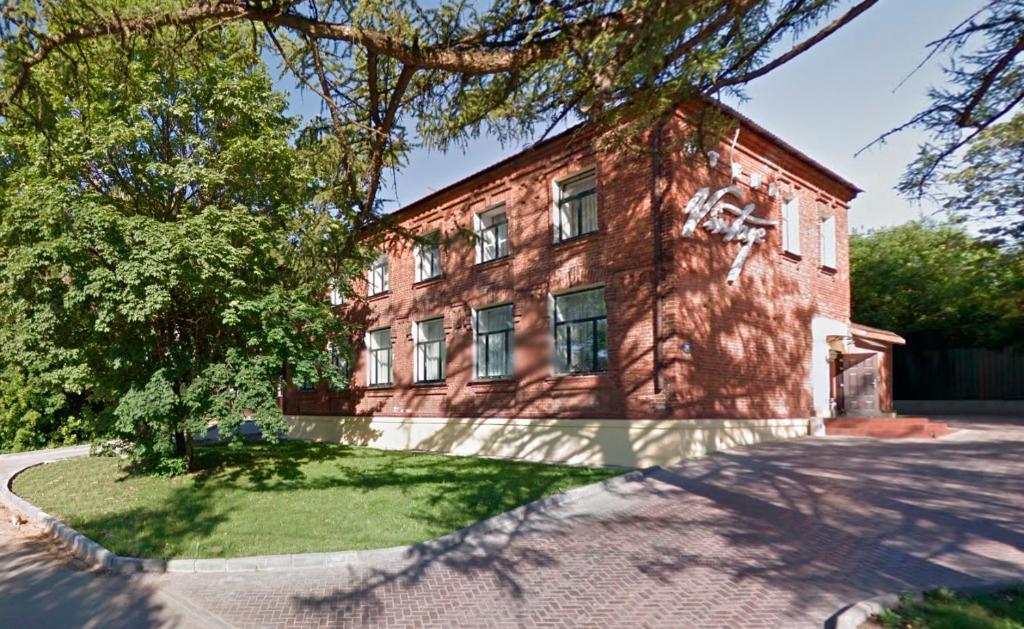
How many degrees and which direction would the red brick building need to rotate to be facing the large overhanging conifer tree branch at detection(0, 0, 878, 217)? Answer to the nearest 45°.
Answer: approximately 45° to its right

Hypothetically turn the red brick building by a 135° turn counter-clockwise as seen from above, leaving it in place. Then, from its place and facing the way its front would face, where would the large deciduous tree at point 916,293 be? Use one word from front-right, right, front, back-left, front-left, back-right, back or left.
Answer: front-right

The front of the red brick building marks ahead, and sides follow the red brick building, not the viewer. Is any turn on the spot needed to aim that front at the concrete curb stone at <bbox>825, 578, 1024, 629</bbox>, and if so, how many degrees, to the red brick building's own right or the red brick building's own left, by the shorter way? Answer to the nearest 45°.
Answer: approximately 45° to the red brick building's own right

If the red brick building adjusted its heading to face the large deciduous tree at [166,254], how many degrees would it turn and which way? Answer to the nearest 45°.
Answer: approximately 90° to its right

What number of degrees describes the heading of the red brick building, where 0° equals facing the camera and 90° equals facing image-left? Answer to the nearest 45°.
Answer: approximately 315°
